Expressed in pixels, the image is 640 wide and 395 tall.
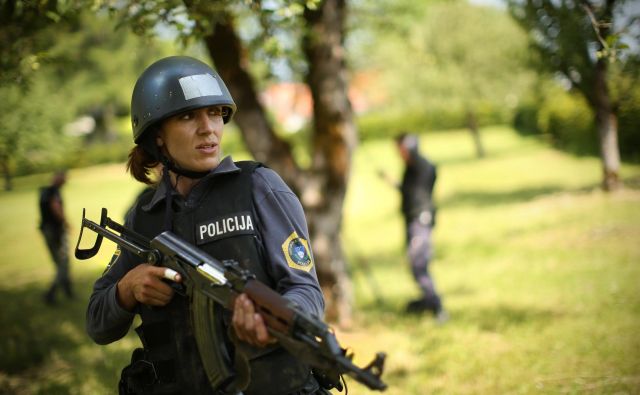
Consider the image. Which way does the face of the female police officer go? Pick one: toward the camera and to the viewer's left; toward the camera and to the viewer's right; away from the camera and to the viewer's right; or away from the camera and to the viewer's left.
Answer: toward the camera and to the viewer's right

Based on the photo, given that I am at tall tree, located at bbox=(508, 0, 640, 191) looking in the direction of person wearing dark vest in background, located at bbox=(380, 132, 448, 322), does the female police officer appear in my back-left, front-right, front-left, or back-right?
front-left

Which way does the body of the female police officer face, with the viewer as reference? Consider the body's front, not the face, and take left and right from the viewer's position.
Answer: facing the viewer and to the left of the viewer

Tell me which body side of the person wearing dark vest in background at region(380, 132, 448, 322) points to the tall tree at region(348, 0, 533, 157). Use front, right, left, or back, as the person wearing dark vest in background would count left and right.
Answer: right

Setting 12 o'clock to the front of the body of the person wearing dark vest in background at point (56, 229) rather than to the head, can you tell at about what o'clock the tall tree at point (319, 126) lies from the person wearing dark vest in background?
The tall tree is roughly at 2 o'clock from the person wearing dark vest in background.

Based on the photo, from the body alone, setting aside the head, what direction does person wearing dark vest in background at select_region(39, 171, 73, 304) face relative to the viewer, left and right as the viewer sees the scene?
facing to the right of the viewer

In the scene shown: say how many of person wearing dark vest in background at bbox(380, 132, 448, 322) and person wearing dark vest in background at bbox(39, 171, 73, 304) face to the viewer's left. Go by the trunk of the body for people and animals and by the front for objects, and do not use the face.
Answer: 1

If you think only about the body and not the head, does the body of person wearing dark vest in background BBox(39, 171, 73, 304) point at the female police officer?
no

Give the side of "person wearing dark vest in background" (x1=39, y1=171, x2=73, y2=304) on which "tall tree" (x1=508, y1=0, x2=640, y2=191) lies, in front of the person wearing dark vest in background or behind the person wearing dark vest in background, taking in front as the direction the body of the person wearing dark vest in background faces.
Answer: in front

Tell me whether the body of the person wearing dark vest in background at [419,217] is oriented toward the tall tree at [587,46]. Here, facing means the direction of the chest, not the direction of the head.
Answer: no

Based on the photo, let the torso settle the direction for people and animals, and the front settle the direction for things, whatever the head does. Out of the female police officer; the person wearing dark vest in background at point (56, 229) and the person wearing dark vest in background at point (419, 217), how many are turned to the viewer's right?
1

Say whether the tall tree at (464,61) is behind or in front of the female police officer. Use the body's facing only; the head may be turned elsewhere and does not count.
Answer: behind

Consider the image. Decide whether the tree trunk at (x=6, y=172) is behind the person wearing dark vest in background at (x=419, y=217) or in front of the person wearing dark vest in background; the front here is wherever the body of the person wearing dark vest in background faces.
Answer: in front

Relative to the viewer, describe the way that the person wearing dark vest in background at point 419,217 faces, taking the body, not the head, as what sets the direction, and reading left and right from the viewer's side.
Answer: facing to the left of the viewer

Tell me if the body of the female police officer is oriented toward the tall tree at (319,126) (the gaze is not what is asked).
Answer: no

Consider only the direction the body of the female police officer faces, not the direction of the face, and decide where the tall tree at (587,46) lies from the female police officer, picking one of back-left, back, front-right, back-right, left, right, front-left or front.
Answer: back

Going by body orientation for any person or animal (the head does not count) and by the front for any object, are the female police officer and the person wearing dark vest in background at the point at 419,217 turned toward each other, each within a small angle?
no

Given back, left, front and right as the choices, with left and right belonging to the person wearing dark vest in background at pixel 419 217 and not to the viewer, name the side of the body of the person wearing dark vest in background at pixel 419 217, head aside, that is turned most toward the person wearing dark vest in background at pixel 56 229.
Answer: front

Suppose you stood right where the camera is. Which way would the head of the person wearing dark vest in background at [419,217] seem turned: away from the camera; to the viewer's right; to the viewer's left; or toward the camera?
to the viewer's left
